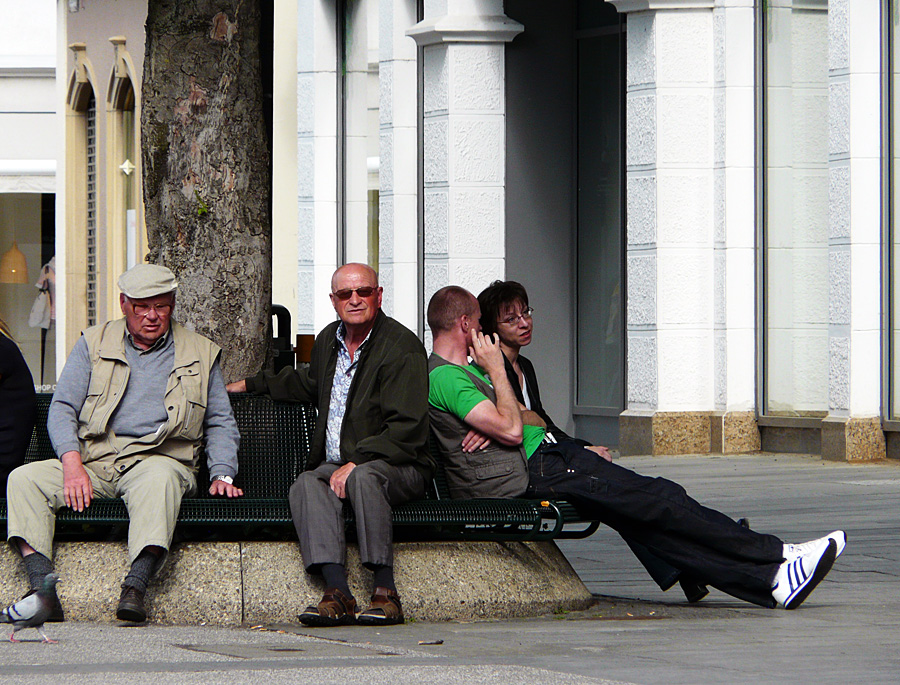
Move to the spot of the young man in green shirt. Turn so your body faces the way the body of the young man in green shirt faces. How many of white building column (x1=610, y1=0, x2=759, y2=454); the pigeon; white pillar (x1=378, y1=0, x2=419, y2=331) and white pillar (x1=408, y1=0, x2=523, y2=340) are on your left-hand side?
3

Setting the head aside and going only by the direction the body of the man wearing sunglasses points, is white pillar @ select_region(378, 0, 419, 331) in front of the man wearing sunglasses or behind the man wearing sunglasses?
behind

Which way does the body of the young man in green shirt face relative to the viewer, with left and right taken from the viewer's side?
facing to the right of the viewer

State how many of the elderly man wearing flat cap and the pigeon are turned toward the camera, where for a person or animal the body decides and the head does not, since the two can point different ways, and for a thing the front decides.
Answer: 1

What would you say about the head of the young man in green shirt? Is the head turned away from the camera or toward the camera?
away from the camera

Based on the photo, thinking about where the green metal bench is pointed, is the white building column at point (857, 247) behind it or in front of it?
behind

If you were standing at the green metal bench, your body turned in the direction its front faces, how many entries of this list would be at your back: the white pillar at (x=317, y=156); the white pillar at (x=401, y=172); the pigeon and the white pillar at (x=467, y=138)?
3

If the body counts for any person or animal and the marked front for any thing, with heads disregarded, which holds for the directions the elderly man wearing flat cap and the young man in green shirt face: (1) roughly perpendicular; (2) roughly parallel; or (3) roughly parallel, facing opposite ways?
roughly perpendicular

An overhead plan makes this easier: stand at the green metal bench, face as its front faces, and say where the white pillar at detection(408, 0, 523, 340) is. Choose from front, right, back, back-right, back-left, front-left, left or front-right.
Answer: back

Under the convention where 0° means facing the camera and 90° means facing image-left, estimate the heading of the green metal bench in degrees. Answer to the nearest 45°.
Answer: approximately 0°
